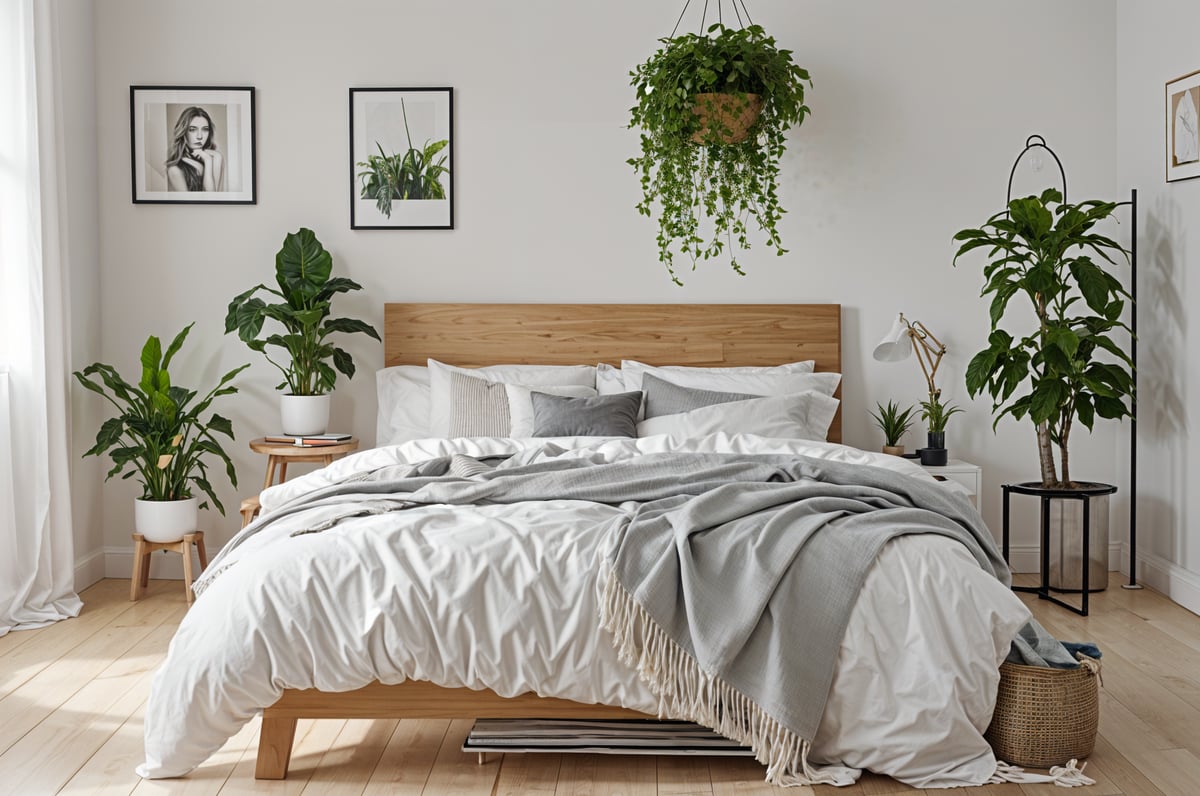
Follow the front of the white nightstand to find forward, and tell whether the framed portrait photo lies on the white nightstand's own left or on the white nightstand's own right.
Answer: on the white nightstand's own right

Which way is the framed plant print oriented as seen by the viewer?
toward the camera

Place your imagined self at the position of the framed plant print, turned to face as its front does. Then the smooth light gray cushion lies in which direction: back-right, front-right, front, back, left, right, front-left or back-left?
front-left

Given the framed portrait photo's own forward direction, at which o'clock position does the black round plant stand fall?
The black round plant stand is roughly at 10 o'clock from the framed portrait photo.

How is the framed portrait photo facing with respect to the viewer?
toward the camera

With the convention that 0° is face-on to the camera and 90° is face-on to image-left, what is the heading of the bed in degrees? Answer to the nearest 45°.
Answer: approximately 0°

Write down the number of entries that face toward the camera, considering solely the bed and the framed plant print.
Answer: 2

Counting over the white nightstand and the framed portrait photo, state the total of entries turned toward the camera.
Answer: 2

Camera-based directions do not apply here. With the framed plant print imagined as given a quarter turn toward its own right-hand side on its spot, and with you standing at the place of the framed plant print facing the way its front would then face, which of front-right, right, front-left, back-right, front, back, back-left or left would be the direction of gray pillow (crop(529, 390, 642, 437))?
back-left
